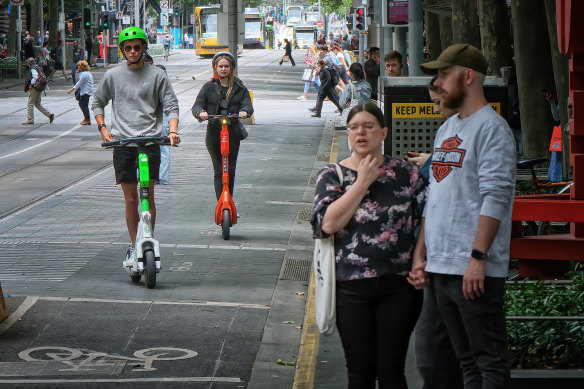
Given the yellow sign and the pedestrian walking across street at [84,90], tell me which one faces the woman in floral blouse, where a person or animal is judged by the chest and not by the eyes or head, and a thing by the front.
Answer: the yellow sign

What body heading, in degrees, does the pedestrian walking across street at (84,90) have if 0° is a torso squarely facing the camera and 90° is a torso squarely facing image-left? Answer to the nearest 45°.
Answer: approximately 90°

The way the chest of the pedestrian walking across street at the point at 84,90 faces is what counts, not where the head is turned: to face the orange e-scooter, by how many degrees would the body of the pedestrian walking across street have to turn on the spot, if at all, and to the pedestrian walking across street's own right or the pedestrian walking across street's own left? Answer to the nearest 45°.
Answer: approximately 90° to the pedestrian walking across street's own left

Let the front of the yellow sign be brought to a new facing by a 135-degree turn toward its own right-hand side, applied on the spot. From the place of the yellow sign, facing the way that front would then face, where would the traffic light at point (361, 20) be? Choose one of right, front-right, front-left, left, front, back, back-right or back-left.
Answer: front-right

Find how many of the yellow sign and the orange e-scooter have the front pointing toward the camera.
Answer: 2

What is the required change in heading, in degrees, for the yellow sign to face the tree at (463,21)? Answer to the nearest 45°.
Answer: approximately 180°

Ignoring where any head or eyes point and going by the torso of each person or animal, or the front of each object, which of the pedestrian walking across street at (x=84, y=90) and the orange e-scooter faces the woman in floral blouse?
the orange e-scooter

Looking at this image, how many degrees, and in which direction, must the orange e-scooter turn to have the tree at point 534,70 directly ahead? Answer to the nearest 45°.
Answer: approximately 135° to its left

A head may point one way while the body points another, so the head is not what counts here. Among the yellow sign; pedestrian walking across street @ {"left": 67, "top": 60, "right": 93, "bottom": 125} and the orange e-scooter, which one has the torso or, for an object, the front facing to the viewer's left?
the pedestrian walking across street

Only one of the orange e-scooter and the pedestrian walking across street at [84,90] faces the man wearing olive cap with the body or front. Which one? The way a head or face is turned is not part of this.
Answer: the orange e-scooter

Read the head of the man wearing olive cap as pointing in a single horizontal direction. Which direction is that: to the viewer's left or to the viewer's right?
to the viewer's left
